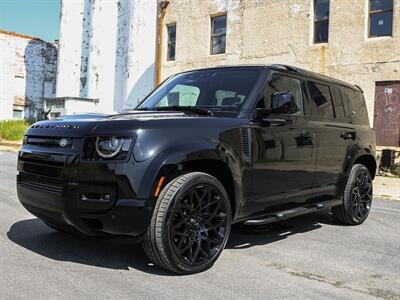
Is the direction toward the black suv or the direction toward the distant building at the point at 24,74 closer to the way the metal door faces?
the black suv

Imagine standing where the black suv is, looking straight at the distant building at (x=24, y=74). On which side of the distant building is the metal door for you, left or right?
right

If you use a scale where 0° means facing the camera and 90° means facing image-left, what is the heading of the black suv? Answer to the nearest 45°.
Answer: approximately 45°

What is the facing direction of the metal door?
toward the camera

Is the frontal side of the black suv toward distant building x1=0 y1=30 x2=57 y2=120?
no

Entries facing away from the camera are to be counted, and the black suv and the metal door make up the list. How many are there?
0

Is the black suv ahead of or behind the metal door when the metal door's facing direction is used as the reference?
ahead
